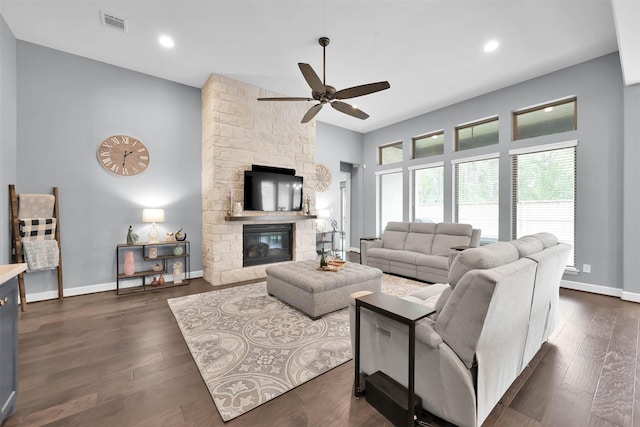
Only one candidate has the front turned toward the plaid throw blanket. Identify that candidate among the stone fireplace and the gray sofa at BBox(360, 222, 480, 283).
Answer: the gray sofa

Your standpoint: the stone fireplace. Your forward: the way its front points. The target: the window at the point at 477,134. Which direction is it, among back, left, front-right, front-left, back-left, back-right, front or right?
front-left

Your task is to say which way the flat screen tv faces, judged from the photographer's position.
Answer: facing the viewer and to the right of the viewer

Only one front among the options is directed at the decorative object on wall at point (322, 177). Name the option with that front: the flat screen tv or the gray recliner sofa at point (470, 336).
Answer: the gray recliner sofa

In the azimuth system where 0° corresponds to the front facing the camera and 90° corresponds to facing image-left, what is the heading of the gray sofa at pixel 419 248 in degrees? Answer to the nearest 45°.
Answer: approximately 45°

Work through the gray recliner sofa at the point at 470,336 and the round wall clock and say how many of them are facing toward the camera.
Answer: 1

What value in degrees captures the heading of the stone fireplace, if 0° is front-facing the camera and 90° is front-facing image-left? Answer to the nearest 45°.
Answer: approximately 315°

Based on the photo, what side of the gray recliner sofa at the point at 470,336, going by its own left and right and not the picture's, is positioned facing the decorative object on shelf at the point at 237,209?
front

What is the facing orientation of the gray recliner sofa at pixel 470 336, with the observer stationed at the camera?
facing away from the viewer and to the left of the viewer

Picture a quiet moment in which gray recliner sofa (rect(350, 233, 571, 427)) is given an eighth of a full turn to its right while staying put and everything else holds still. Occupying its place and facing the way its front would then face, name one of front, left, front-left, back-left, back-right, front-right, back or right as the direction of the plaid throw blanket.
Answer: left

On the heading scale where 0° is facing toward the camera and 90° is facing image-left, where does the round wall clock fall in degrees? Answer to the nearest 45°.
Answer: approximately 0°

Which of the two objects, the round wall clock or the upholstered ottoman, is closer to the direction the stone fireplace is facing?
the upholstered ottoman
